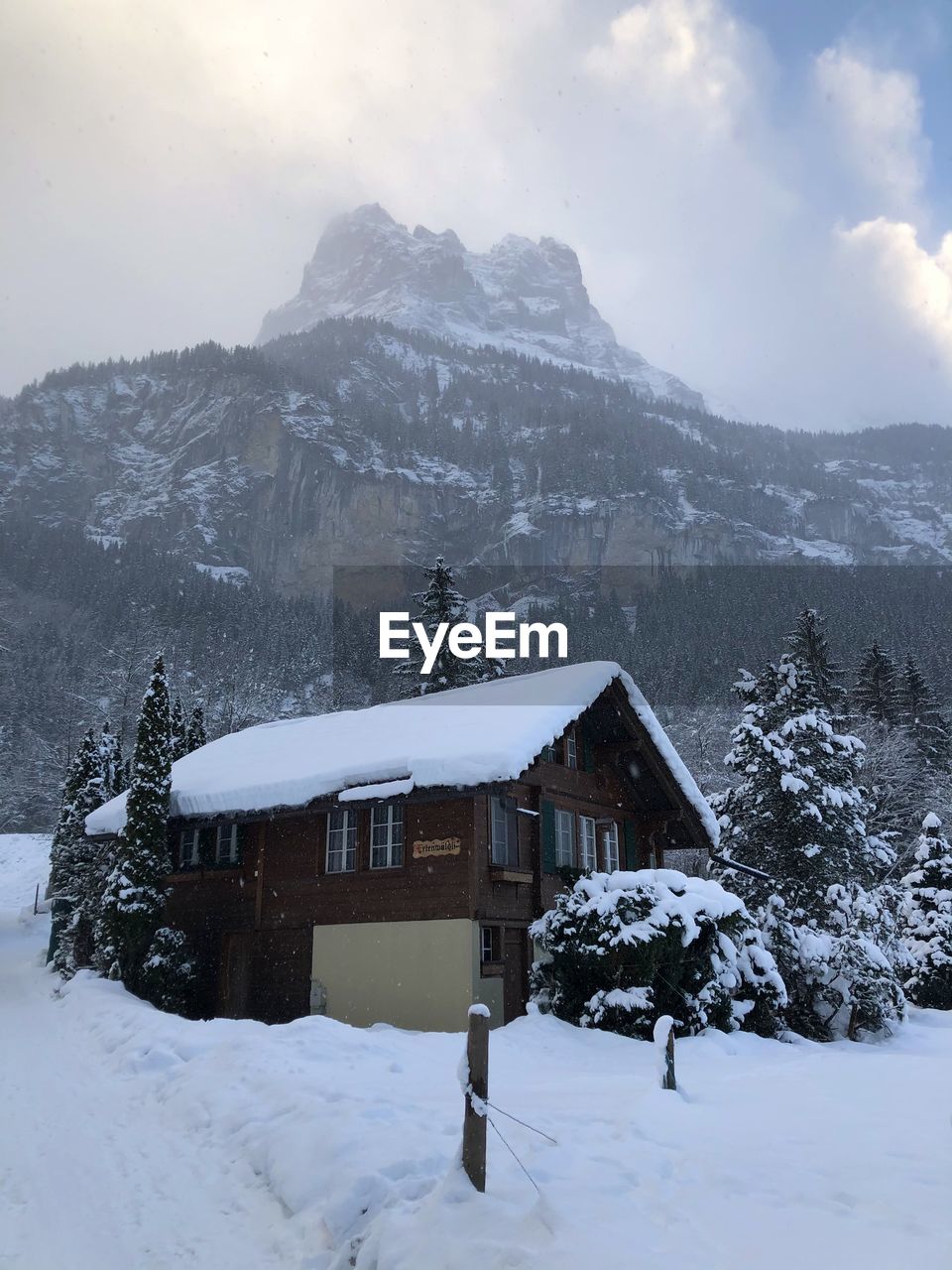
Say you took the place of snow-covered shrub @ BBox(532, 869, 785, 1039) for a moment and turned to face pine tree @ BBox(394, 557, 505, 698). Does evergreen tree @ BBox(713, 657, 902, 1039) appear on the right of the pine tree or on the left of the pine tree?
right

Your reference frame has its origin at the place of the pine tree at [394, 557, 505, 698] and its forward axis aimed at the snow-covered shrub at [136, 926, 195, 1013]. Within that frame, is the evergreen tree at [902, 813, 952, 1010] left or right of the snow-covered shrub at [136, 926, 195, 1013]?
left
